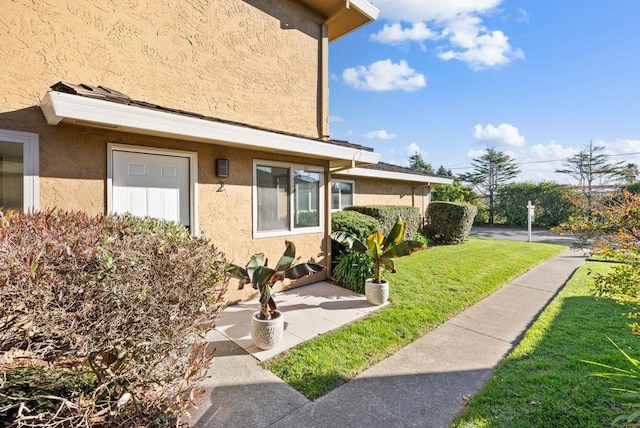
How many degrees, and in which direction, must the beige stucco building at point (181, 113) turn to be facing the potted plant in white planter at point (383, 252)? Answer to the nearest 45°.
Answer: approximately 45° to its left

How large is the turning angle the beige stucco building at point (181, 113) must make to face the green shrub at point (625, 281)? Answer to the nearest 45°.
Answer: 0° — it already faces it

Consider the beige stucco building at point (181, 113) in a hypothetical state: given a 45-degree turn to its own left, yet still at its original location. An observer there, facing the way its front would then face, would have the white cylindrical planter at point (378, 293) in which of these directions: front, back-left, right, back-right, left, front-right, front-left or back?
front

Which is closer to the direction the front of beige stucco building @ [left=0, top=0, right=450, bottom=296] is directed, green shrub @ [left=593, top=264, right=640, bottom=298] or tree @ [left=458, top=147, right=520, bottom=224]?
the green shrub

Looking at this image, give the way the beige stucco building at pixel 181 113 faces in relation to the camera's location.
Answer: facing the viewer and to the right of the viewer

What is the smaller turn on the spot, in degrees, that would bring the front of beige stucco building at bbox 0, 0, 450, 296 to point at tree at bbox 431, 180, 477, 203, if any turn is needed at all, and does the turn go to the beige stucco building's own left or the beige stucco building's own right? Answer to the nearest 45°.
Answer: approximately 90° to the beige stucco building's own left

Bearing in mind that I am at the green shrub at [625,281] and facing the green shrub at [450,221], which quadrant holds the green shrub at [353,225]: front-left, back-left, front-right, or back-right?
front-left

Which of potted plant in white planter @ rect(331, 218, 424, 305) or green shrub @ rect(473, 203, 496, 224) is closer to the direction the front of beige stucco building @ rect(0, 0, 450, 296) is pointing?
the potted plant in white planter
